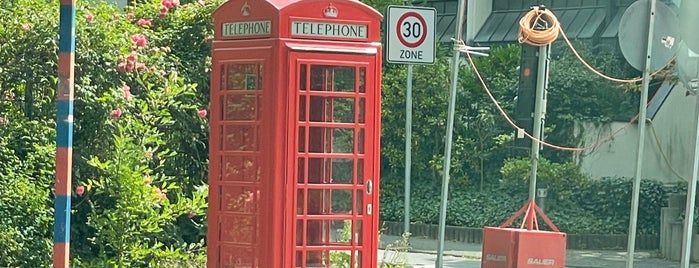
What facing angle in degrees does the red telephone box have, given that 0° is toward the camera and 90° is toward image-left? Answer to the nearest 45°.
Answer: approximately 315°

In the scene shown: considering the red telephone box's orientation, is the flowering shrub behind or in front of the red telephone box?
behind

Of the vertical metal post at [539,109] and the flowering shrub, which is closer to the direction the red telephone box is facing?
the vertical metal post

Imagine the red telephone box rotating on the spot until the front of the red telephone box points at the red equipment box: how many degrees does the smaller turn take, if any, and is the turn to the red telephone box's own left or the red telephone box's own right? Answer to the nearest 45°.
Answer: approximately 90° to the red telephone box's own left

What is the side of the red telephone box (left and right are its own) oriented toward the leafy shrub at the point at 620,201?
left

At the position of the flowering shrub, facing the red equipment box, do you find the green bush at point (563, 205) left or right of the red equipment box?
left

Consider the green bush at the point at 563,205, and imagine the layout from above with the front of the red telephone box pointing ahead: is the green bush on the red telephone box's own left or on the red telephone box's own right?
on the red telephone box's own left
